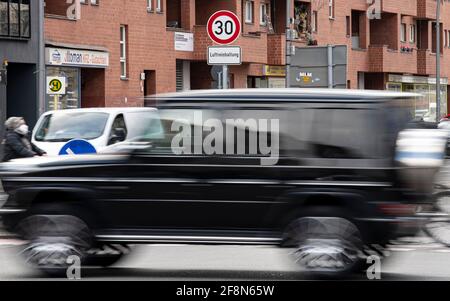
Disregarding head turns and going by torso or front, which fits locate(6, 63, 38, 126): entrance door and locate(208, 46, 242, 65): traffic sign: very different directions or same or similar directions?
same or similar directions

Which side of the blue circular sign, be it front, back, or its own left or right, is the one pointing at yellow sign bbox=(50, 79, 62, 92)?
back

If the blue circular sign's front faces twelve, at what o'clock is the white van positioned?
The white van is roughly at 6 o'clock from the blue circular sign.

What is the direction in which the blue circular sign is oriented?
toward the camera

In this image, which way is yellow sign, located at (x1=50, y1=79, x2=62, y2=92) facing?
toward the camera

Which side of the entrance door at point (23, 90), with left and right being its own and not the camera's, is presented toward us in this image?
front

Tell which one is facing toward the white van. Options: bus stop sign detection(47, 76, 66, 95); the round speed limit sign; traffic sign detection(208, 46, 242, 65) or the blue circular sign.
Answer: the bus stop sign

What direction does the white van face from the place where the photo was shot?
facing the viewer and to the left of the viewer

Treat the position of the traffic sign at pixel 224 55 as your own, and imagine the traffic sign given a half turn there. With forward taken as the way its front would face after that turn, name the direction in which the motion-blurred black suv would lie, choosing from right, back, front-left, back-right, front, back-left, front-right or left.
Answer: back

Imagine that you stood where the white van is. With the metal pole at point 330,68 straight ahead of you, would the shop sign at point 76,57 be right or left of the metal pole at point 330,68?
left

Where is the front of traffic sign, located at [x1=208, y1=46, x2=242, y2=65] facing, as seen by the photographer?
facing the viewer

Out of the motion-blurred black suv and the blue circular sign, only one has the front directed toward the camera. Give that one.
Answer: the blue circular sign

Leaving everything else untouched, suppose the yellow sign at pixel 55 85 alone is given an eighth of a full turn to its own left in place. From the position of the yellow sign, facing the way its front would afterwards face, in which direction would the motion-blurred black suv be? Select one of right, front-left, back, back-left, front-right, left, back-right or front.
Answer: front-right
